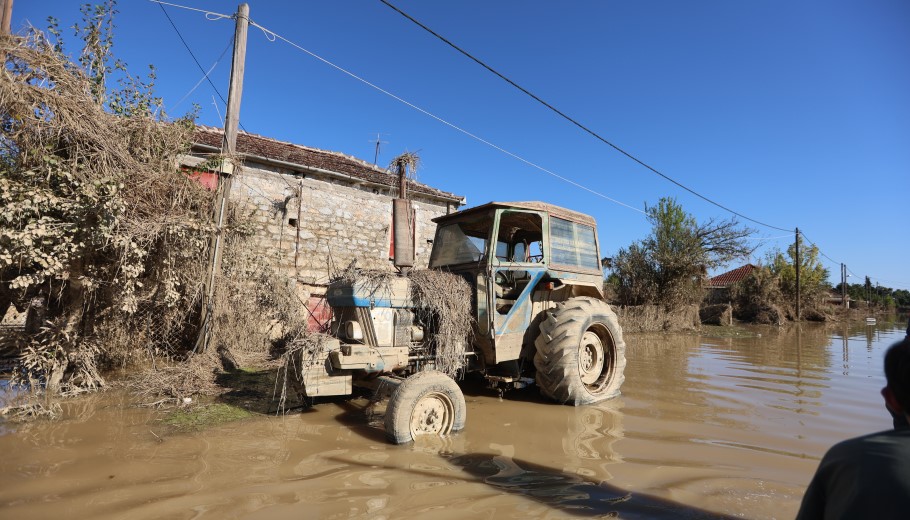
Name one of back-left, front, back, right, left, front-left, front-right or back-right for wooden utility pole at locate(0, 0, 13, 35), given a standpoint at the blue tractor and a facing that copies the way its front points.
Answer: front-right

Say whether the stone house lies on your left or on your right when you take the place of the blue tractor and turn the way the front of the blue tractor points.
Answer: on your right

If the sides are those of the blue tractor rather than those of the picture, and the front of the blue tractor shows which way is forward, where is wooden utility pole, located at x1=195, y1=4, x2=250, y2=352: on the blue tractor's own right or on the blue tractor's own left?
on the blue tractor's own right

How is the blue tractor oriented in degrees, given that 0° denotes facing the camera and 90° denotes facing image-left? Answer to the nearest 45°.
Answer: approximately 45°

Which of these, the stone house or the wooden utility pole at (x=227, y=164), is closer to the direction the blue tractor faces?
the wooden utility pole

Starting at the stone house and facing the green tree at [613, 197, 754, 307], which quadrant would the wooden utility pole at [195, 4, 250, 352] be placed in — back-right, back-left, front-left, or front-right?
back-right

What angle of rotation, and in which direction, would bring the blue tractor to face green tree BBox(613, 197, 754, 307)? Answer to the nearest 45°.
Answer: approximately 180°

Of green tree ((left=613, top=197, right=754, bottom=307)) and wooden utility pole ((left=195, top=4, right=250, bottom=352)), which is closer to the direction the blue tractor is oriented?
the wooden utility pole
